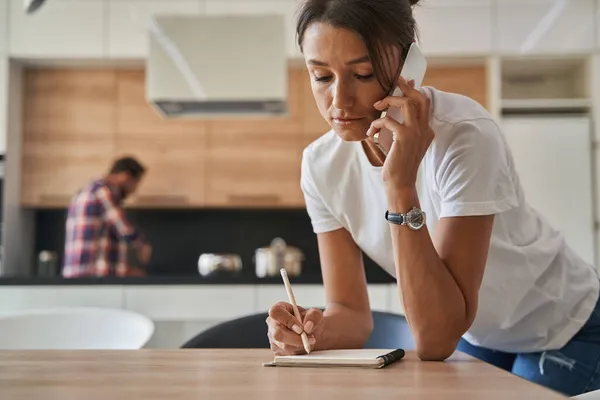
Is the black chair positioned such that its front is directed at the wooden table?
yes

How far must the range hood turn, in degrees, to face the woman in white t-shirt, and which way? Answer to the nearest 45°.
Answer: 0° — it already faces them

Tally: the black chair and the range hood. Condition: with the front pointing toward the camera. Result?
2

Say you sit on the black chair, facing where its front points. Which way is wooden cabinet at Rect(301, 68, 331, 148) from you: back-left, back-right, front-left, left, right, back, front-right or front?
back

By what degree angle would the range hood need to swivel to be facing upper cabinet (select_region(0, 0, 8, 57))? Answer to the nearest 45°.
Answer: approximately 135° to its right

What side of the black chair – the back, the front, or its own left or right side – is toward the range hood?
back

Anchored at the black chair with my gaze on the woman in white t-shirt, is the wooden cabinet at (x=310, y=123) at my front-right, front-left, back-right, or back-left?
back-left

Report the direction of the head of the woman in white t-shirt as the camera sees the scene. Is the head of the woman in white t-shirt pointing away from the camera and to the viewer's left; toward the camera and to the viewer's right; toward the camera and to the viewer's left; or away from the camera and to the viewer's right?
toward the camera and to the viewer's left

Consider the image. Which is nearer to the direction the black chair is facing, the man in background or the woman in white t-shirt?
the woman in white t-shirt

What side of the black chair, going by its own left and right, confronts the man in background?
back

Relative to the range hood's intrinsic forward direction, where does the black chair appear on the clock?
The black chair is roughly at 12 o'clock from the range hood.

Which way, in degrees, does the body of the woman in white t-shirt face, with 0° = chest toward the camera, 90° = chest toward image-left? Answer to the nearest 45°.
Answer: approximately 45°
